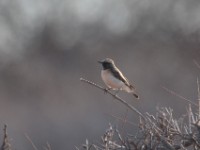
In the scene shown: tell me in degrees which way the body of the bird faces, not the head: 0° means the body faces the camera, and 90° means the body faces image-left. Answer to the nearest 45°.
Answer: approximately 90°
